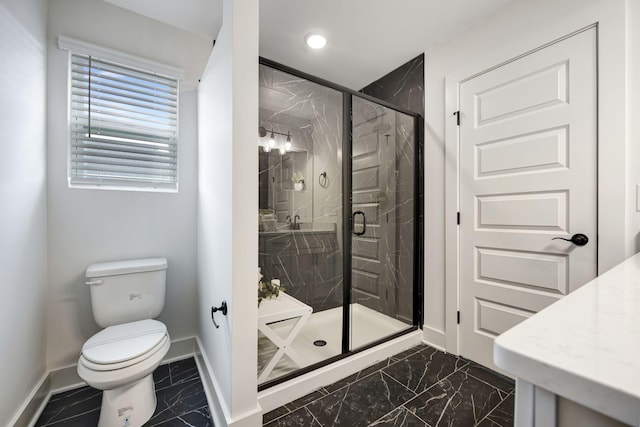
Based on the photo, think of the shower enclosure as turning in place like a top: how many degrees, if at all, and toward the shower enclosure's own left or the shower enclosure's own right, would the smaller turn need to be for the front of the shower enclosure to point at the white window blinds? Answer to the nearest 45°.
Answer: approximately 135° to the shower enclosure's own right

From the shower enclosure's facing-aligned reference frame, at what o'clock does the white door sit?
The white door is roughly at 11 o'clock from the shower enclosure.

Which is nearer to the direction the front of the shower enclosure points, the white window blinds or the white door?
the white door

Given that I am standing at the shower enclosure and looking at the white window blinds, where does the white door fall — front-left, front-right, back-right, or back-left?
back-left
